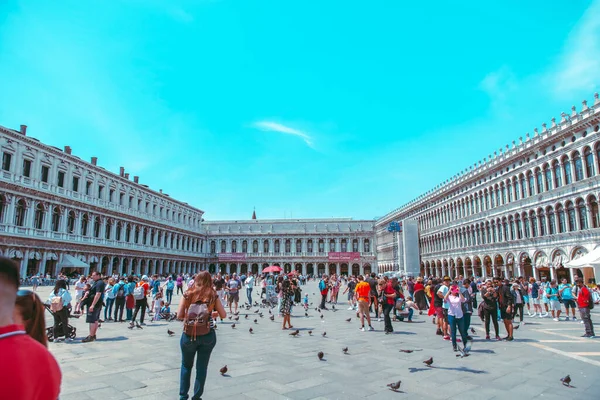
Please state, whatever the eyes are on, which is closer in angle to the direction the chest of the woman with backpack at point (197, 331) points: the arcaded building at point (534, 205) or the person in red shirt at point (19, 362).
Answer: the arcaded building

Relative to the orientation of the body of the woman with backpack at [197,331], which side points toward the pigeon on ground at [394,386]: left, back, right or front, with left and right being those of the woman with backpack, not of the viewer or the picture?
right

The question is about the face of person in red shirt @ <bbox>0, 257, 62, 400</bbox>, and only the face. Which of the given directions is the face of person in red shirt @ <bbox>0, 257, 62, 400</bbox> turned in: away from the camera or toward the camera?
away from the camera

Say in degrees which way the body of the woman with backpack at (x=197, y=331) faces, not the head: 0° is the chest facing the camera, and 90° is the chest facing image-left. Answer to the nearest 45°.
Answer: approximately 180°

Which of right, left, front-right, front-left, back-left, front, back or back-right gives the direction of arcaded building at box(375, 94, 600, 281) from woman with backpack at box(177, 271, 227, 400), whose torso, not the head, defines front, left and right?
front-right

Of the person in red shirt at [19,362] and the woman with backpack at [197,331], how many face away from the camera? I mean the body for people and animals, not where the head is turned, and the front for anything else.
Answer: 2

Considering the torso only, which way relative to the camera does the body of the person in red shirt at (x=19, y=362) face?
away from the camera

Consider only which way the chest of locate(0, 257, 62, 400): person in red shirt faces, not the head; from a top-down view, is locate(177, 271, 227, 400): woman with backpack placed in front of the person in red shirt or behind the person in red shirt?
in front

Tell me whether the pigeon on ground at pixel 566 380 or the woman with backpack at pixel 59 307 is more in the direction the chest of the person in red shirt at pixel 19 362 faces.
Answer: the woman with backpack
